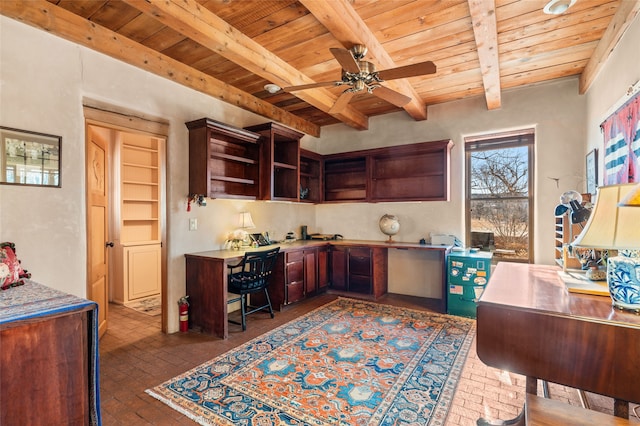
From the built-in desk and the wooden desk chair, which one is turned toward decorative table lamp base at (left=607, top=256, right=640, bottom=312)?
the built-in desk

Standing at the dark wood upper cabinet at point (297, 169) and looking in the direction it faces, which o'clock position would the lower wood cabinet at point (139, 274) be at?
The lower wood cabinet is roughly at 3 o'clock from the dark wood upper cabinet.

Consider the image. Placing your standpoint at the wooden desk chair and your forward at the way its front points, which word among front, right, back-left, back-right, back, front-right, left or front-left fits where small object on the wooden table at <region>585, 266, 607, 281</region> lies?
back

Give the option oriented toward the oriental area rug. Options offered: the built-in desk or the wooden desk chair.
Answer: the built-in desk

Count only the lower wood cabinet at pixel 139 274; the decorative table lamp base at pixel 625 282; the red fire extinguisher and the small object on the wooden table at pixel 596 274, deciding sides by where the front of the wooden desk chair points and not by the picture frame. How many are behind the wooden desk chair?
2

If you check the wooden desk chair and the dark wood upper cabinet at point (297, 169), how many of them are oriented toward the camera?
1

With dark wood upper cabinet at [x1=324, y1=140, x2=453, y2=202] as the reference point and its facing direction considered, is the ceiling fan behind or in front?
in front

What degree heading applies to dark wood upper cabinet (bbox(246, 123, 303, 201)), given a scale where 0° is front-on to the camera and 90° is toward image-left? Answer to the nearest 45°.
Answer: approximately 315°

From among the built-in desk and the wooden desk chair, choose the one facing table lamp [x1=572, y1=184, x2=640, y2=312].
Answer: the built-in desk
